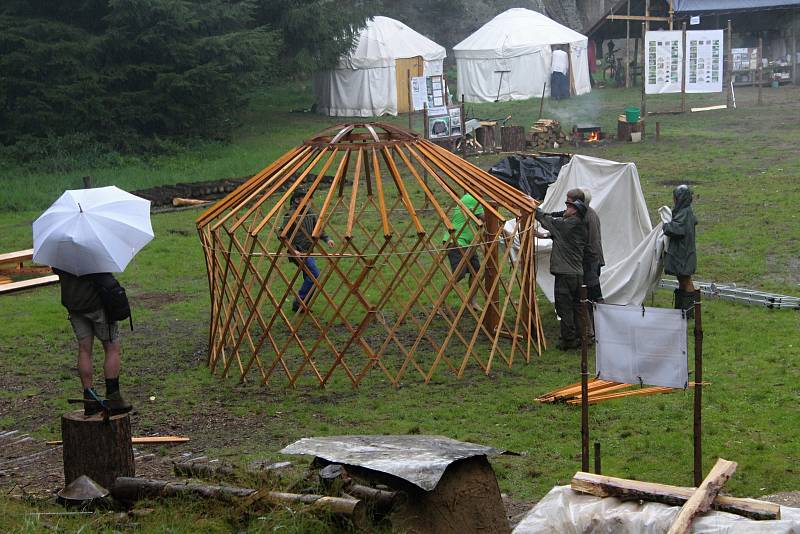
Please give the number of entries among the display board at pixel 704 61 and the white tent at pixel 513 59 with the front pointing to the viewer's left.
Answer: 0

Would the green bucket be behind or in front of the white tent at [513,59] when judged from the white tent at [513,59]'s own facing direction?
in front

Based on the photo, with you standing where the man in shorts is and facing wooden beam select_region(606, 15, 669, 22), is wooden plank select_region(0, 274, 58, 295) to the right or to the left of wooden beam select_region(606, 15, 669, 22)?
left

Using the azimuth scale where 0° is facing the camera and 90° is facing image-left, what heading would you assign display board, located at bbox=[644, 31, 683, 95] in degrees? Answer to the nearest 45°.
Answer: approximately 0°

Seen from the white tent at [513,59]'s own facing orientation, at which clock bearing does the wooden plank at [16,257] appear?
The wooden plank is roughly at 2 o'clock from the white tent.

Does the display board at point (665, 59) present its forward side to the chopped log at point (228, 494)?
yes

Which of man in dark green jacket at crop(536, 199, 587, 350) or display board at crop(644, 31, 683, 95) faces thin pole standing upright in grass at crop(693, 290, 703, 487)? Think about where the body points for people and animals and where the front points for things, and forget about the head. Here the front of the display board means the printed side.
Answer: the display board

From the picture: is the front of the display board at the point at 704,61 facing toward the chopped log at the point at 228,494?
yes

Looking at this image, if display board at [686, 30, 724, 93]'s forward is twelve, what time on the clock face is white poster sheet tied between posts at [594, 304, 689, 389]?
The white poster sheet tied between posts is roughly at 12 o'clock from the display board.

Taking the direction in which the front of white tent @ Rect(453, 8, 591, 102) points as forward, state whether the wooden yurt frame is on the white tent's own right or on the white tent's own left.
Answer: on the white tent's own right

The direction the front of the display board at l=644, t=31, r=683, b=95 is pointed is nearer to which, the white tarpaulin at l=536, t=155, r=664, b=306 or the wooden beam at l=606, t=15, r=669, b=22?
the white tarpaulin
